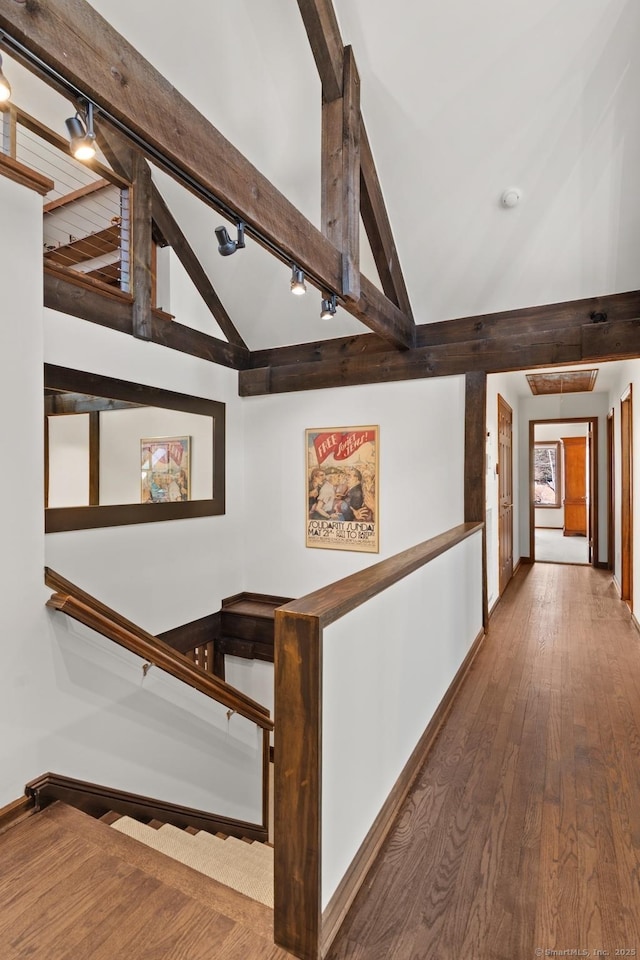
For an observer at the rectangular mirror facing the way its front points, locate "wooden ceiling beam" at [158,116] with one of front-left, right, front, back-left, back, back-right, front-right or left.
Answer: front-right

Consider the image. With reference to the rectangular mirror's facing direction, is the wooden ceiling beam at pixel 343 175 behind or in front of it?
in front

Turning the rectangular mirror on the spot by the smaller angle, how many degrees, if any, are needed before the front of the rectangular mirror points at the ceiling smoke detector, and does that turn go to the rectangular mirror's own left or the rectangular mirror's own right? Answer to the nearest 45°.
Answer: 0° — it already faces it

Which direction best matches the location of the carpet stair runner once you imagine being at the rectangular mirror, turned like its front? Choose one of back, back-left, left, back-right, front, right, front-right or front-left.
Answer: front-right

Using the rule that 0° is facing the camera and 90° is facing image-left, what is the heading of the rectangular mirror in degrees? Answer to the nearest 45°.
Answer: approximately 315°
